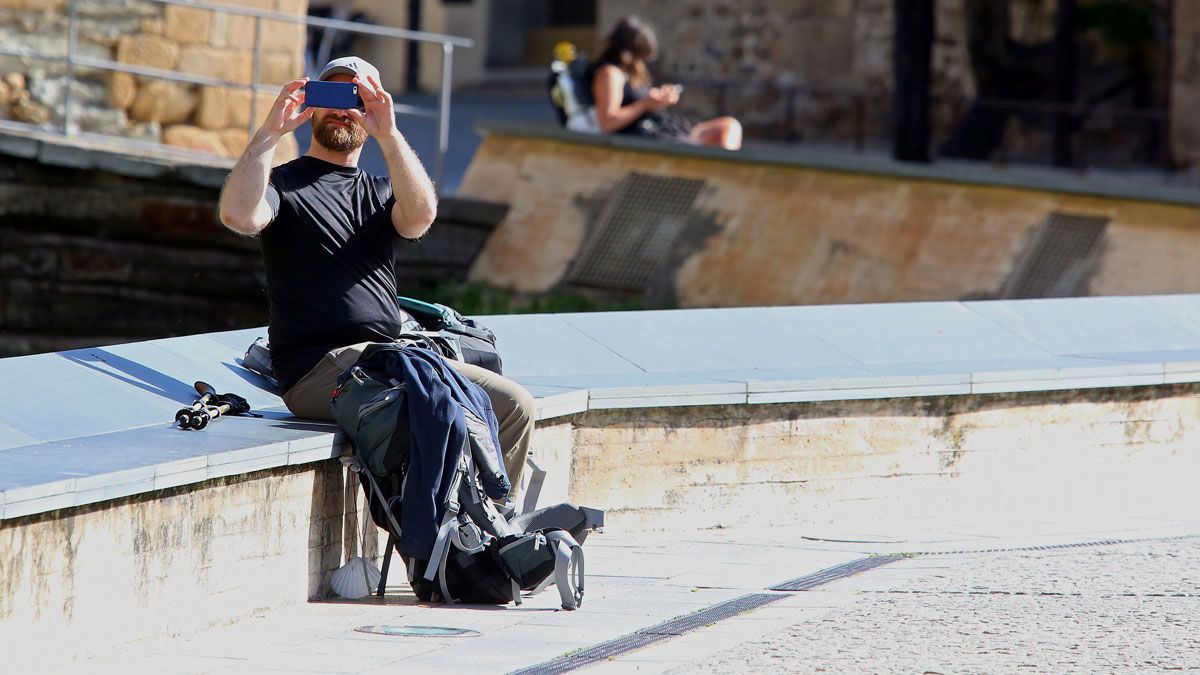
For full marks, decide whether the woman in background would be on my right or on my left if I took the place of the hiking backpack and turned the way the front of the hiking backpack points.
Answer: on my right

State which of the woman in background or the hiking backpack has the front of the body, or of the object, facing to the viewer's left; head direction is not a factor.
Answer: the hiking backpack

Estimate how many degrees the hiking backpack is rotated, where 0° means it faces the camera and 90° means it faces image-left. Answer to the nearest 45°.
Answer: approximately 90°

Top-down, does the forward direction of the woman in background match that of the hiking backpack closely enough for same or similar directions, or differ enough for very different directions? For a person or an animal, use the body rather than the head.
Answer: very different directions

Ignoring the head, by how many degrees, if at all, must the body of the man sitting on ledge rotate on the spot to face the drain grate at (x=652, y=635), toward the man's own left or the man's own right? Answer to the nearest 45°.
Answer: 0° — they already face it

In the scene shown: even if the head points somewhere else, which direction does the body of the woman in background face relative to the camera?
to the viewer's right
